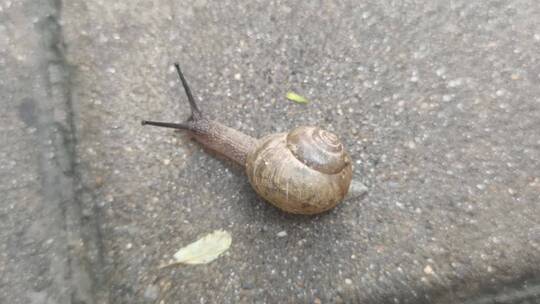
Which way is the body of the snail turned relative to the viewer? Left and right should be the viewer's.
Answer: facing away from the viewer and to the left of the viewer
